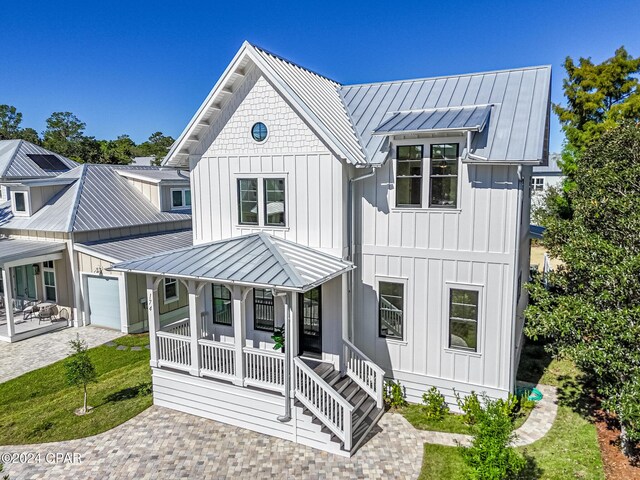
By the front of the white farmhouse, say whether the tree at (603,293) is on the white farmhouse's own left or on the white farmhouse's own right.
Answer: on the white farmhouse's own left

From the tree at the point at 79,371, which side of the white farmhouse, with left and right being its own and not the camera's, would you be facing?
right

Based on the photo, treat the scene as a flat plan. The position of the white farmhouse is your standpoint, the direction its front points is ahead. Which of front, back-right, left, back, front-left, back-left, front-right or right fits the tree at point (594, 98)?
back-left

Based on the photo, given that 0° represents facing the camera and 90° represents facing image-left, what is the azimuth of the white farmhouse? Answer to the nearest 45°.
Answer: approximately 0°

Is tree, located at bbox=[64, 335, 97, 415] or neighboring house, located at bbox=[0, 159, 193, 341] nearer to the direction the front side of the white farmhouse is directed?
the tree

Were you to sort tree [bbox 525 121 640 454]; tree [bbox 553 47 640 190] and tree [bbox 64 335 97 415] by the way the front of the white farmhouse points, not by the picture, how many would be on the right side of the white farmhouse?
1

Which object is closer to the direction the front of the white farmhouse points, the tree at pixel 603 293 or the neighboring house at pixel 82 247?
the tree
